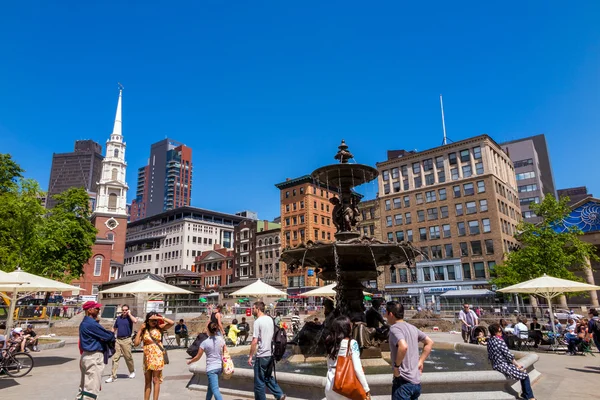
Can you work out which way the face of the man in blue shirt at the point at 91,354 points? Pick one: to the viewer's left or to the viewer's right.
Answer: to the viewer's right

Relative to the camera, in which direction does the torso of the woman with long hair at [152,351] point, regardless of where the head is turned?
toward the camera

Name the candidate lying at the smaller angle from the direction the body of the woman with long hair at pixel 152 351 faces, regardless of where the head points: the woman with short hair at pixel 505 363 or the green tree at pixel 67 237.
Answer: the woman with short hair

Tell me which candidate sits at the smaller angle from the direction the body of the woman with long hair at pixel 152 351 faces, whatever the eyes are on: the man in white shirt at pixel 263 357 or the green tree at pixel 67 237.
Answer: the man in white shirt

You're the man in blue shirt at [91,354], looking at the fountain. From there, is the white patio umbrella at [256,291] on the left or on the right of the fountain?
left

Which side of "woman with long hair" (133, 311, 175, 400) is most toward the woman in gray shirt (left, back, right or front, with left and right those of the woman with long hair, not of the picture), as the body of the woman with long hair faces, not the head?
left

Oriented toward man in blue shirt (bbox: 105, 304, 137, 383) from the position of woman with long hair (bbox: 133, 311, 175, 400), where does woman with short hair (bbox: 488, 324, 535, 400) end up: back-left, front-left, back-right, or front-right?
back-right

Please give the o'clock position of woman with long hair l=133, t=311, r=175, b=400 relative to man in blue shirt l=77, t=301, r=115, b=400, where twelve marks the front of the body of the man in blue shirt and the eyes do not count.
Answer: The woman with long hair is roughly at 1 o'clock from the man in blue shirt.

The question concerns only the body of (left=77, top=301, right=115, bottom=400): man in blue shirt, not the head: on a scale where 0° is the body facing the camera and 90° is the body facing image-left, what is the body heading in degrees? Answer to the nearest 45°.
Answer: approximately 270°

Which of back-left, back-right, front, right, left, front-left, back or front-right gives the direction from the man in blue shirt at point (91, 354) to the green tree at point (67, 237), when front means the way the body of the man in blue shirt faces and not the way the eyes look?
left

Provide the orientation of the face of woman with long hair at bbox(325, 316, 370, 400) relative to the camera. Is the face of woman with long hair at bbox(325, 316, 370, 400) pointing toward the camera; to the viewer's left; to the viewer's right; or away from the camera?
away from the camera

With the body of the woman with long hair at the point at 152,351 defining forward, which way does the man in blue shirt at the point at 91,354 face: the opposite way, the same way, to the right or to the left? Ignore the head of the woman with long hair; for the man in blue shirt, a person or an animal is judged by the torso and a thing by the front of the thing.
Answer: to the left

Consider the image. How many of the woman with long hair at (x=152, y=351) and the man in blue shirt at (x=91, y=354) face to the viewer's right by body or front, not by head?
1

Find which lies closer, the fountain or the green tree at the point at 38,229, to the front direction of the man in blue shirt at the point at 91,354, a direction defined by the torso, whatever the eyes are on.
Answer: the fountain
